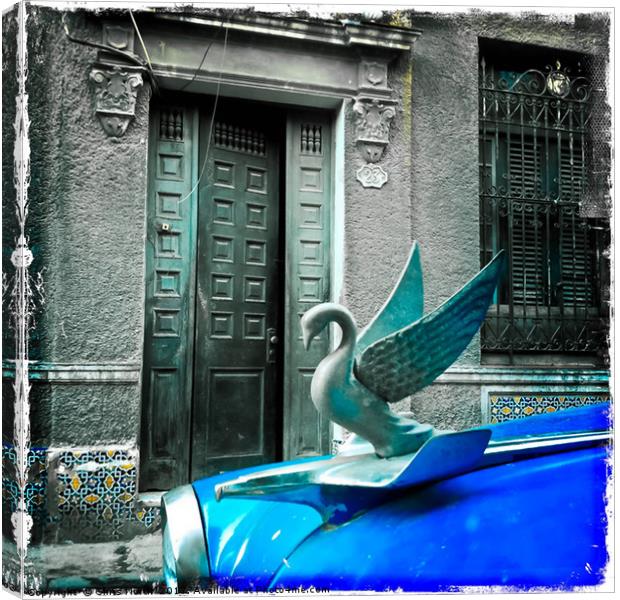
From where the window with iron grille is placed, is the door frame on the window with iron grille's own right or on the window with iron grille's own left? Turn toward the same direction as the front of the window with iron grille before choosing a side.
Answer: on the window with iron grille's own right

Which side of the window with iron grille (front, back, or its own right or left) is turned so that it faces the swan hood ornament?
front

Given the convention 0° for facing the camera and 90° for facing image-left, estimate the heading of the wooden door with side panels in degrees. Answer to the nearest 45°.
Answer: approximately 0°

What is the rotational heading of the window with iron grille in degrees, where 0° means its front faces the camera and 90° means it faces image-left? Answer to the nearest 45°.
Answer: approximately 0°

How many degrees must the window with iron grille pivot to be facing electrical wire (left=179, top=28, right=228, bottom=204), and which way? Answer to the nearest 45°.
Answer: approximately 45° to its right

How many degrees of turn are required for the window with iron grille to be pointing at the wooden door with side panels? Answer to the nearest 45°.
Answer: approximately 45° to its right

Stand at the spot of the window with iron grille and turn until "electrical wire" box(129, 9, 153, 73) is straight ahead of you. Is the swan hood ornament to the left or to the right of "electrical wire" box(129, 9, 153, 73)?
left

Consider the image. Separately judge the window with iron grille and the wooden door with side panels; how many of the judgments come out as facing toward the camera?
2

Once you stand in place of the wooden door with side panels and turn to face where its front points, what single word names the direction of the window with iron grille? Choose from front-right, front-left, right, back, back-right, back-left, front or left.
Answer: left

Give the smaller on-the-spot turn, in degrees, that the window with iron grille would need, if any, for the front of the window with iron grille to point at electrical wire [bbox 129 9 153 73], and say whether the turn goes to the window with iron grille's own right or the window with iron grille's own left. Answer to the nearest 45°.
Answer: approximately 45° to the window with iron grille's own right
